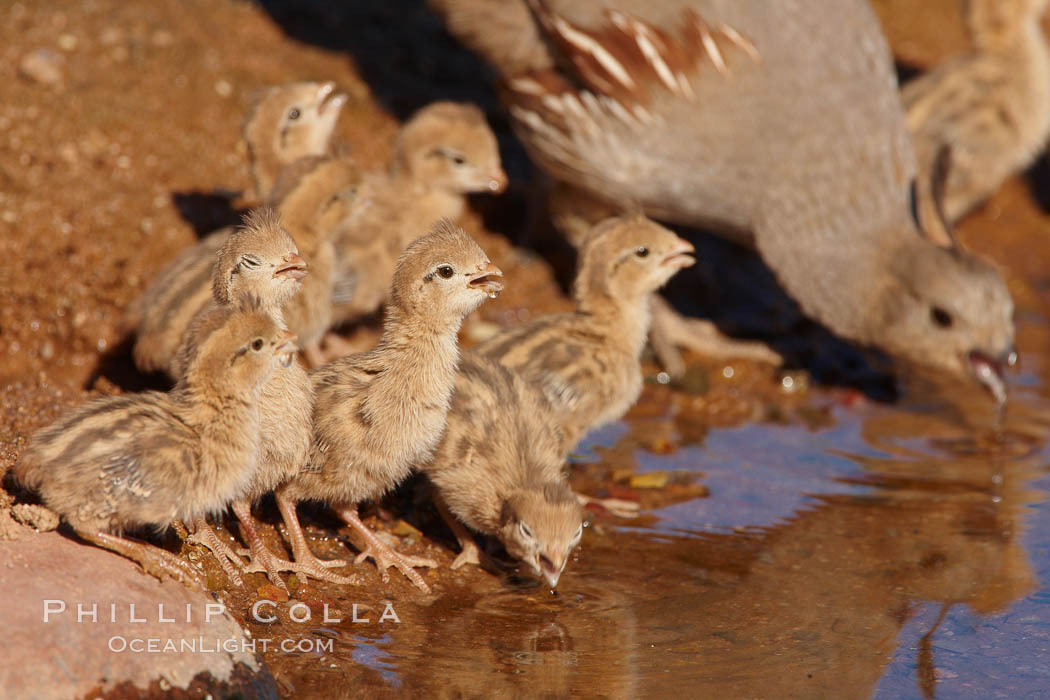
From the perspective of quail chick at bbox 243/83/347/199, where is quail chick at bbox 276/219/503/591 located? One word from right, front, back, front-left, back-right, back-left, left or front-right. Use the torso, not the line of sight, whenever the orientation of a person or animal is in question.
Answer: right

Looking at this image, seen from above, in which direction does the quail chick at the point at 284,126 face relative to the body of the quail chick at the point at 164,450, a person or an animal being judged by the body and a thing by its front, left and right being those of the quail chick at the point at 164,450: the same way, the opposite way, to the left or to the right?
the same way

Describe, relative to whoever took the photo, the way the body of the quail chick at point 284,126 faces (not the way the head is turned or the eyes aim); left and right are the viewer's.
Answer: facing to the right of the viewer

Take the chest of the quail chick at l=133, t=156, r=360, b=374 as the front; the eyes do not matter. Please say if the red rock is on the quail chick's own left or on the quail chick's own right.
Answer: on the quail chick's own right

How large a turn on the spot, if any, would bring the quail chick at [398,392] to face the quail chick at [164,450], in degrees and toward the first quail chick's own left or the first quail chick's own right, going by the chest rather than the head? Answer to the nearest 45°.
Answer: approximately 135° to the first quail chick's own right

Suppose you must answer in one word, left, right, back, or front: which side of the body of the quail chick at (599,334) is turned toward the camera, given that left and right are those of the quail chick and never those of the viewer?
right

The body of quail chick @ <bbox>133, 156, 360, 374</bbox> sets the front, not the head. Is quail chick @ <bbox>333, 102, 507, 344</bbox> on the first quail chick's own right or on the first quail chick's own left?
on the first quail chick's own left

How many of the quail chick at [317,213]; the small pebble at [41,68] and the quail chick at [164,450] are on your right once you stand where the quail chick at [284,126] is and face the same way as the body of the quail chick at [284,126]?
2

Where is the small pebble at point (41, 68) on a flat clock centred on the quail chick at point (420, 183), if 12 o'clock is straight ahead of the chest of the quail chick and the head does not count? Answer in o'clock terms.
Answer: The small pebble is roughly at 7 o'clock from the quail chick.

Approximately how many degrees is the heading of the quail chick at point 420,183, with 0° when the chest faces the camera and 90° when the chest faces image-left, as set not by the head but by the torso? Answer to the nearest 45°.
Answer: approximately 270°

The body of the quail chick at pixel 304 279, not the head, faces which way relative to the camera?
to the viewer's right
